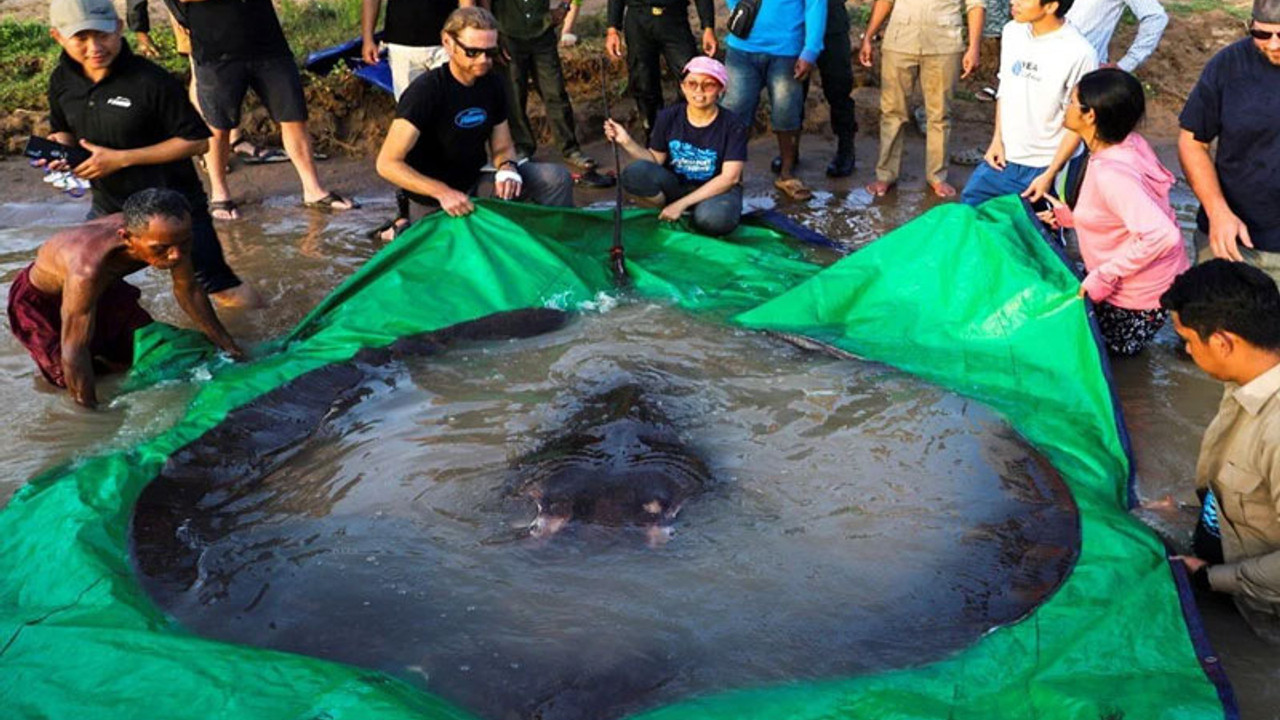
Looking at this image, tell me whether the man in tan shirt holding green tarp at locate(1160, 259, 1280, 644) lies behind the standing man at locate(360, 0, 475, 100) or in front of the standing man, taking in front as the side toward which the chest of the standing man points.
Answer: in front

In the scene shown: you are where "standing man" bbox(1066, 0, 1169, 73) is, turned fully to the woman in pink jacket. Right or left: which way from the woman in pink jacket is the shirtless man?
right

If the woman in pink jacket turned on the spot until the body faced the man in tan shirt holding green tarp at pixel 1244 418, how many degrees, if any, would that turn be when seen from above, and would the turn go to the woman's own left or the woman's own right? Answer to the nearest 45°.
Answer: approximately 90° to the woman's own left

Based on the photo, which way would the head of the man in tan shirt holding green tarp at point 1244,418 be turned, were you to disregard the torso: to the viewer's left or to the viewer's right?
to the viewer's left

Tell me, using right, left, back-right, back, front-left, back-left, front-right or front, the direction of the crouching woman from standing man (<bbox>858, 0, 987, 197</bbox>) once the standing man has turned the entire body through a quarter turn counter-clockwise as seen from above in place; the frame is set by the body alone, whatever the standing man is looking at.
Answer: back-right

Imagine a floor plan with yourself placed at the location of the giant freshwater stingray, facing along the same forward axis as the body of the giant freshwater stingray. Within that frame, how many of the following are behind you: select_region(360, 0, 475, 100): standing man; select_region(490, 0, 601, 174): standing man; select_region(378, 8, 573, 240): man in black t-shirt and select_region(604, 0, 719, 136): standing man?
4

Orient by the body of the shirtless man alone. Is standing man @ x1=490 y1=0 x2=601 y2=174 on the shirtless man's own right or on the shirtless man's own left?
on the shirtless man's own left

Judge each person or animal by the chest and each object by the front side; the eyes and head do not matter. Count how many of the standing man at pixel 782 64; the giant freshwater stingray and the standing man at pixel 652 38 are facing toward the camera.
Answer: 3

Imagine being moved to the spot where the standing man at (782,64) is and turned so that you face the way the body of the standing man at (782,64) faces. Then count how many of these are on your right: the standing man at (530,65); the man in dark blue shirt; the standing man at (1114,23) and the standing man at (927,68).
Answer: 1

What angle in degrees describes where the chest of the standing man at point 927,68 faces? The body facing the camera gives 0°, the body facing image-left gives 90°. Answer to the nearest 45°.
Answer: approximately 0°
